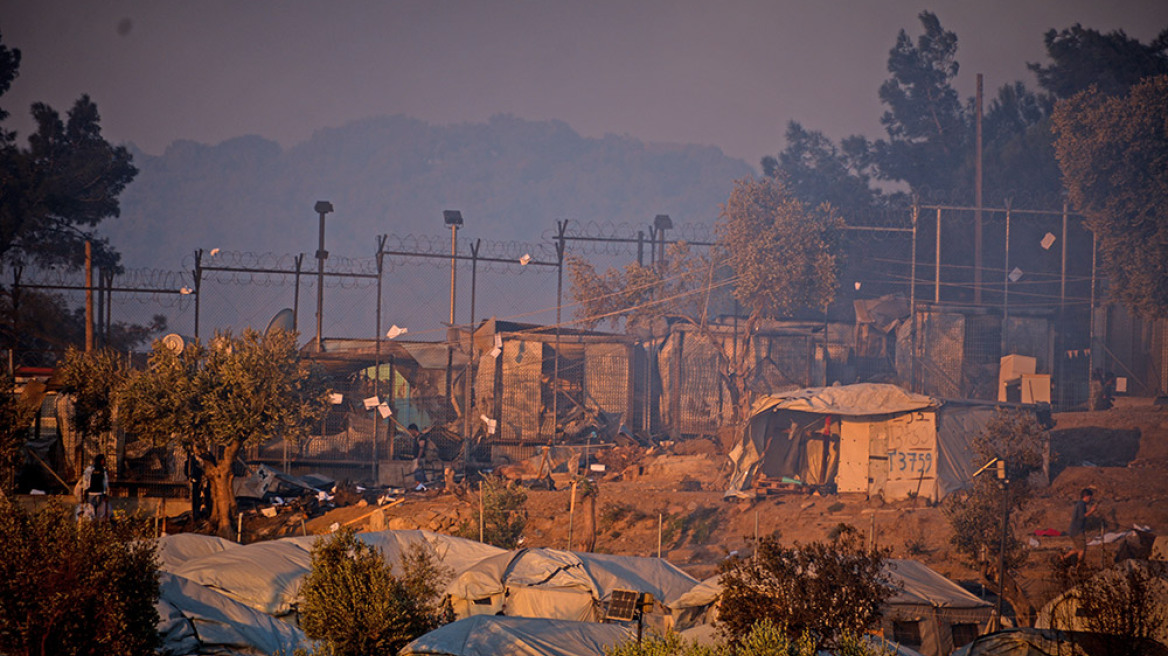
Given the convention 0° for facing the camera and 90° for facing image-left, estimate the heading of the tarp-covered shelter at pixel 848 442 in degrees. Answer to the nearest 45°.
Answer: approximately 0°

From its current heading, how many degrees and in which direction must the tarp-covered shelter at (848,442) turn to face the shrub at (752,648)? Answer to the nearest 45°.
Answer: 0° — it already faces it

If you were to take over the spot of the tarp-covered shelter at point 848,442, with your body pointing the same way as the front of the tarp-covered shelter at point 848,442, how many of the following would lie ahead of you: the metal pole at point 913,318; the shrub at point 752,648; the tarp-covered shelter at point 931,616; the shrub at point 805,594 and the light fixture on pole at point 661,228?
3

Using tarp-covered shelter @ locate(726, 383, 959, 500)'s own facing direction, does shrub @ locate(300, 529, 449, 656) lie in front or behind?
in front

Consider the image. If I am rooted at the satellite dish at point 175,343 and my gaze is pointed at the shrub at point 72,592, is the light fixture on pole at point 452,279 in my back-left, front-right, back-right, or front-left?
back-left

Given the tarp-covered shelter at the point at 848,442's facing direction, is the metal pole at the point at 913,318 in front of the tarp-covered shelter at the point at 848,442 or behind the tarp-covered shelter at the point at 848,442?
behind

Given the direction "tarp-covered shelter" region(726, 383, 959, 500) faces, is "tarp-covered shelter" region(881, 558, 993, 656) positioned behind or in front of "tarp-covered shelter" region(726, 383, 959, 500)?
in front

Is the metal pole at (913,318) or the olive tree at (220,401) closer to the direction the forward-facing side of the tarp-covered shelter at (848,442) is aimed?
the olive tree

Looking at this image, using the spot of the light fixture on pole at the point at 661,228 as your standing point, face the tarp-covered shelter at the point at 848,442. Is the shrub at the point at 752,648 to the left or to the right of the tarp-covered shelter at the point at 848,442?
right

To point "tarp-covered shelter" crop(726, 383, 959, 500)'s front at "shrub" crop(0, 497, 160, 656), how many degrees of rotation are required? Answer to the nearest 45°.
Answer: approximately 45° to its right

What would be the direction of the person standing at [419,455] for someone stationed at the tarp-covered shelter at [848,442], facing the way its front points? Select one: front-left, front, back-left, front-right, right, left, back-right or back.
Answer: right

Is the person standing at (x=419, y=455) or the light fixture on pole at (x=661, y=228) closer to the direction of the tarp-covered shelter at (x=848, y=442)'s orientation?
the person standing

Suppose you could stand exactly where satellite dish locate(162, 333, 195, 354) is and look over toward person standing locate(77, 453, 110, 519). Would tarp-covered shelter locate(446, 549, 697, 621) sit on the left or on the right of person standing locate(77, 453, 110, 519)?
left

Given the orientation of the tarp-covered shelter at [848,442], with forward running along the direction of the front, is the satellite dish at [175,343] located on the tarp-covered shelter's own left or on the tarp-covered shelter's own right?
on the tarp-covered shelter's own right

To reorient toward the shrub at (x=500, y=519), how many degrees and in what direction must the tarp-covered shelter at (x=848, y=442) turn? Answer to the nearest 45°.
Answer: approximately 45° to its right

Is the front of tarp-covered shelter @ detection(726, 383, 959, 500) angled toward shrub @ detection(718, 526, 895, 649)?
yes
